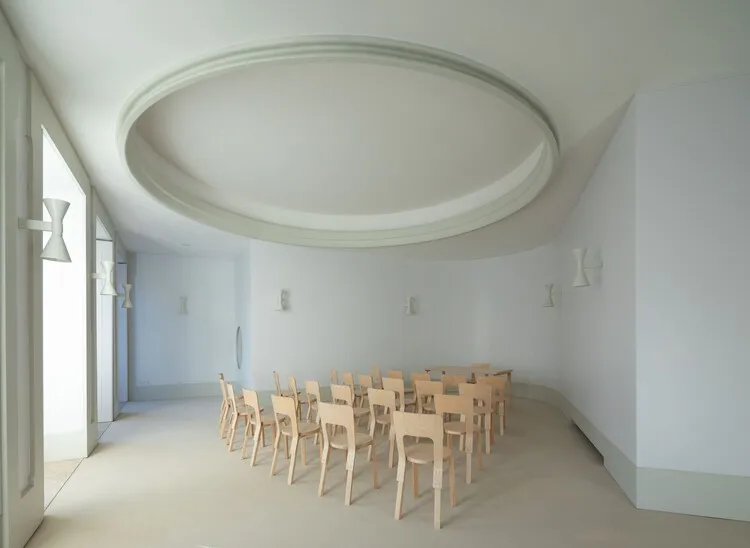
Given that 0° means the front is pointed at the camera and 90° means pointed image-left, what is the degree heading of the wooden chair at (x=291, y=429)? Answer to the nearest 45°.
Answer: approximately 225°

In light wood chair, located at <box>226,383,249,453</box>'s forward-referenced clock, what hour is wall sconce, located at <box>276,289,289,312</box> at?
The wall sconce is roughly at 11 o'clock from the light wood chair.

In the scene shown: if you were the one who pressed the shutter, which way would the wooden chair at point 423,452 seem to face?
facing away from the viewer and to the right of the viewer

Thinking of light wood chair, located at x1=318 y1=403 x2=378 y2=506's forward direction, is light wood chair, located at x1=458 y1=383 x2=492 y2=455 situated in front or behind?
in front

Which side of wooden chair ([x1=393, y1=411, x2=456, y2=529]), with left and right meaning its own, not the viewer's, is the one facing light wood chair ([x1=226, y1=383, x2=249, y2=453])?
left

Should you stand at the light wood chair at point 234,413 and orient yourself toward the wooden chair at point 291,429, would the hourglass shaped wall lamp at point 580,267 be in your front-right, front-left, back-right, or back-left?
front-left

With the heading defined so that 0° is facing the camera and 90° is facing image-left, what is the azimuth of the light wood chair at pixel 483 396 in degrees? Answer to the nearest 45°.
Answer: approximately 180°

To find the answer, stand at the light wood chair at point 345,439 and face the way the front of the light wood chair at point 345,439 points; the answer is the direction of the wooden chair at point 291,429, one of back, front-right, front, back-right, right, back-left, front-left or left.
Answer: left
